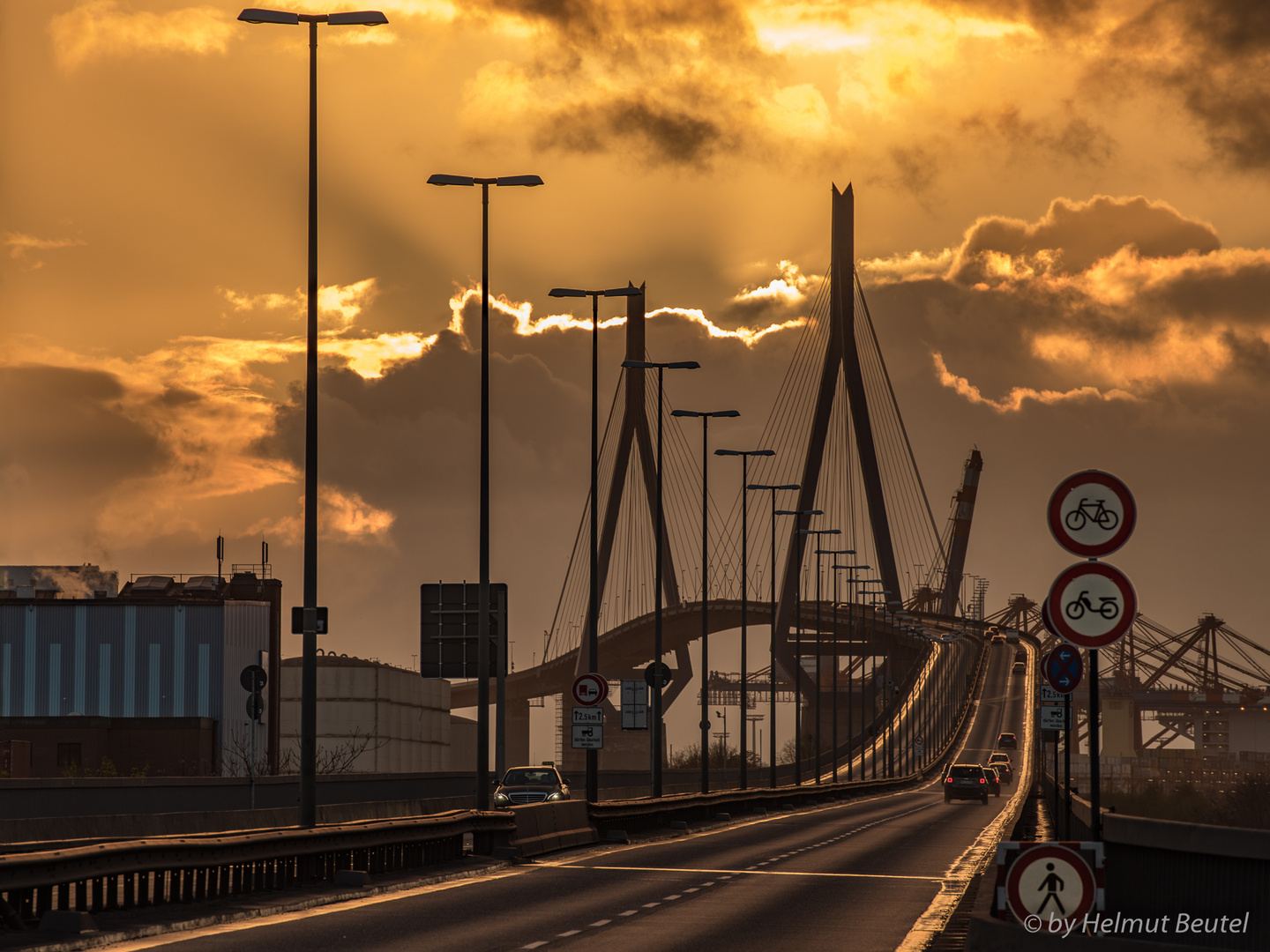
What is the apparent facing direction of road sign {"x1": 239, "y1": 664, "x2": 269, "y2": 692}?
away from the camera

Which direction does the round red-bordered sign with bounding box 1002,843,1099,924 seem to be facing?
toward the camera

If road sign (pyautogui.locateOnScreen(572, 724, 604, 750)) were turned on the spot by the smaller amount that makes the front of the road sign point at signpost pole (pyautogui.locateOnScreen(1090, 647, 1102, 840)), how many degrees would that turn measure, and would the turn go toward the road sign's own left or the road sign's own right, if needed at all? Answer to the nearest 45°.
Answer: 0° — it already faces it

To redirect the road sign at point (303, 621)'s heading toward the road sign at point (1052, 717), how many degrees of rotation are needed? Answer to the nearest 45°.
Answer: approximately 45° to its right

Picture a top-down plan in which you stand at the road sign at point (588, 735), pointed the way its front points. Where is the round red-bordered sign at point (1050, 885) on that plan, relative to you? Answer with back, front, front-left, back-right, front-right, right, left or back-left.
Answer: front

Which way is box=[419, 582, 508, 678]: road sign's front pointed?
away from the camera

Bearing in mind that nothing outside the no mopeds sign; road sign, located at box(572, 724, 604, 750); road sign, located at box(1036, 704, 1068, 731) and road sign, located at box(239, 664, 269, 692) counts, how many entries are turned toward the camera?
3

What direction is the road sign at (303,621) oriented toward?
away from the camera

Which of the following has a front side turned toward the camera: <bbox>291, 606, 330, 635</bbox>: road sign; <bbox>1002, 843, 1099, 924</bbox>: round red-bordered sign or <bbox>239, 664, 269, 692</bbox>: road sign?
the round red-bordered sign

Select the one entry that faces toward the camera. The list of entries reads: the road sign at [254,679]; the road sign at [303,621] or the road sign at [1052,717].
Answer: the road sign at [1052,717]

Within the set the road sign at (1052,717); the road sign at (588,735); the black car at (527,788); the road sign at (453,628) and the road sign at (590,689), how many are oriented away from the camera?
1

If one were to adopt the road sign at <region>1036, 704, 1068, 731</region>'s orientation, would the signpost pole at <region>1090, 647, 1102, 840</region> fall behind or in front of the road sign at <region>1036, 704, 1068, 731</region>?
in front
